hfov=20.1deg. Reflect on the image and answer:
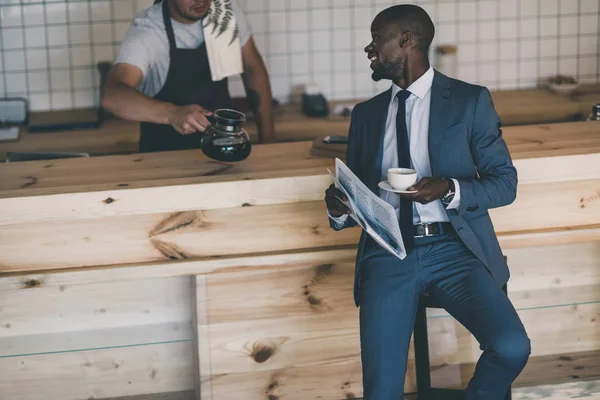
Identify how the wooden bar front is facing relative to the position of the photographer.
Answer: facing the viewer

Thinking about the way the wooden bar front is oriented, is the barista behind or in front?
behind

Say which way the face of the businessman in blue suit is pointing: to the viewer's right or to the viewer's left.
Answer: to the viewer's left
